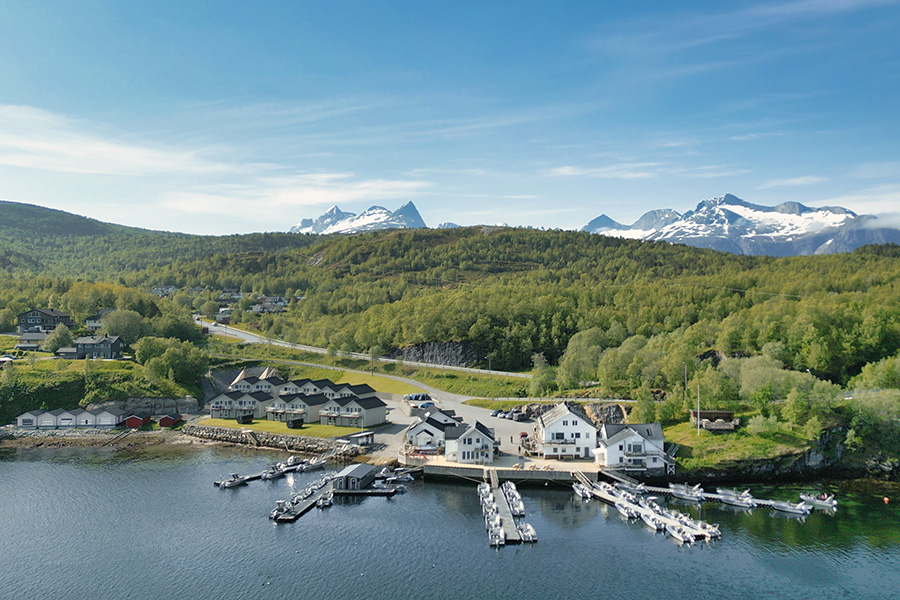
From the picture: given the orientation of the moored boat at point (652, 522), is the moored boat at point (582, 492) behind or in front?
in front

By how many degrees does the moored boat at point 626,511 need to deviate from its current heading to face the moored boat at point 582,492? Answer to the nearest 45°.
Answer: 0° — it already faces it

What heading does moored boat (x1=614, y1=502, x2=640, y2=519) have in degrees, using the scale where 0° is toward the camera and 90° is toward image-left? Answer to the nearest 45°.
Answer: approximately 135°

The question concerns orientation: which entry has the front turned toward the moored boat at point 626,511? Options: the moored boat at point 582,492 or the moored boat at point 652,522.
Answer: the moored boat at point 652,522

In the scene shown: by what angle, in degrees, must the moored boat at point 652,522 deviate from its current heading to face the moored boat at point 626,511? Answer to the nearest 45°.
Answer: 0° — it already faces it

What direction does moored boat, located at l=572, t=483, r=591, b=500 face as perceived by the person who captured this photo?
facing away from the viewer and to the left of the viewer

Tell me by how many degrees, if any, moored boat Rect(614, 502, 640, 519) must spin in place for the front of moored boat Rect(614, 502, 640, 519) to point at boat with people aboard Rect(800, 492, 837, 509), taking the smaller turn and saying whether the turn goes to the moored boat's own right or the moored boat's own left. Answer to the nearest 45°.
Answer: approximately 135° to the moored boat's own right

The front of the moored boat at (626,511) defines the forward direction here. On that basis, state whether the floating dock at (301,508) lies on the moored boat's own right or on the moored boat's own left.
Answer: on the moored boat's own left

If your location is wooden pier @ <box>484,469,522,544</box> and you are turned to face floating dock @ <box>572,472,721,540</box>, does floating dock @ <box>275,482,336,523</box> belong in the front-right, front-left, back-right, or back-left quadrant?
back-left

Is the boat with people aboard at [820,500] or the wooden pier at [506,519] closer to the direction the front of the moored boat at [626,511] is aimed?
the wooden pier

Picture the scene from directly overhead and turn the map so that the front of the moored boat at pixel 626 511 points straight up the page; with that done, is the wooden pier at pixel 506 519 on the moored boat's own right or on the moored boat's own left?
on the moored boat's own left

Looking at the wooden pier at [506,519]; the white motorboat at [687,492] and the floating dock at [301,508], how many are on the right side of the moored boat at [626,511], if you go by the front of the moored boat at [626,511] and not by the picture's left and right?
1
